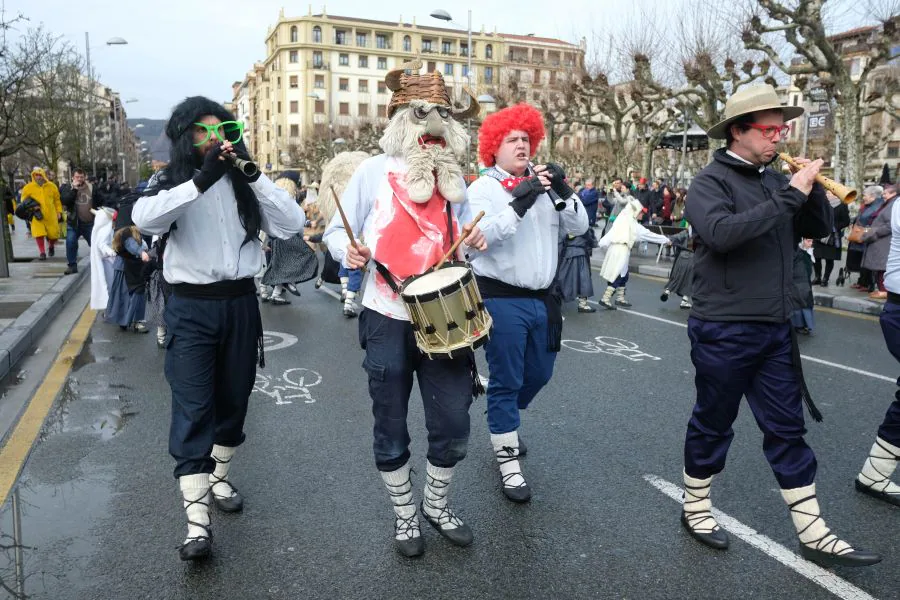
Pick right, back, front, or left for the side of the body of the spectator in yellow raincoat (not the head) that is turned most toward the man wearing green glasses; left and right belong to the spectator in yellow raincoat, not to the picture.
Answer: front

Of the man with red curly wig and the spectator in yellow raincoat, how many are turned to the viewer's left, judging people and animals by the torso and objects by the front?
0

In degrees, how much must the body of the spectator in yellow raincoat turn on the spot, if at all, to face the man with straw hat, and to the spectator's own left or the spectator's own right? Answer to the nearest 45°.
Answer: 0° — they already face them

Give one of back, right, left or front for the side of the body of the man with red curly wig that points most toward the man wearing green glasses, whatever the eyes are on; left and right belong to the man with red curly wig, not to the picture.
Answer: right

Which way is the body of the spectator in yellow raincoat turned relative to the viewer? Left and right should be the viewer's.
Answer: facing the viewer

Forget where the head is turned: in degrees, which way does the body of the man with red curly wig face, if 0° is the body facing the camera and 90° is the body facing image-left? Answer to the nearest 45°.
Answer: approximately 315°

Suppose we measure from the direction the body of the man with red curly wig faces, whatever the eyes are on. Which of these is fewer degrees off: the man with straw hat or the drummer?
the man with straw hat

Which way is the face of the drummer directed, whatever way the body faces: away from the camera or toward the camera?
toward the camera

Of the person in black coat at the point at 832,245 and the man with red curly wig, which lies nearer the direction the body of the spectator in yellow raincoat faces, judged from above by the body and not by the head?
the man with red curly wig

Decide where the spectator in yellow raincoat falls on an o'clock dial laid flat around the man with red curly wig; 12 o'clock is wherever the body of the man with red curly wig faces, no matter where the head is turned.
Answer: The spectator in yellow raincoat is roughly at 6 o'clock from the man with red curly wig.

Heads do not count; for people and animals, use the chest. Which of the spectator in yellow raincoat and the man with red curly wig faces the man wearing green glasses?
the spectator in yellow raincoat

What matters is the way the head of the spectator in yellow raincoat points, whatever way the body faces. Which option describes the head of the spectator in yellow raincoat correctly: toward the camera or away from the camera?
toward the camera

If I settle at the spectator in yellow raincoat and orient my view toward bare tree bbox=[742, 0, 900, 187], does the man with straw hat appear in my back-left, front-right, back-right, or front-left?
front-right
